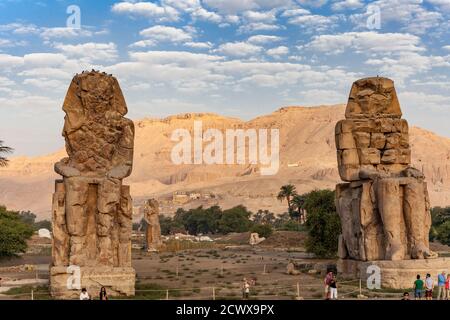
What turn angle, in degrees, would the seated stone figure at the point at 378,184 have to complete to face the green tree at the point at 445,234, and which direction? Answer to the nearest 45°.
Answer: approximately 135° to its left

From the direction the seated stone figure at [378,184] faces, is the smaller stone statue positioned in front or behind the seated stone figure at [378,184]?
behind

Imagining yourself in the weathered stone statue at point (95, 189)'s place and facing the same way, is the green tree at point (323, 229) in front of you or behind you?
behind

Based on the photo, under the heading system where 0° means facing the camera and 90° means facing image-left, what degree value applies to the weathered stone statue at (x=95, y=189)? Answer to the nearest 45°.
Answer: approximately 0°
